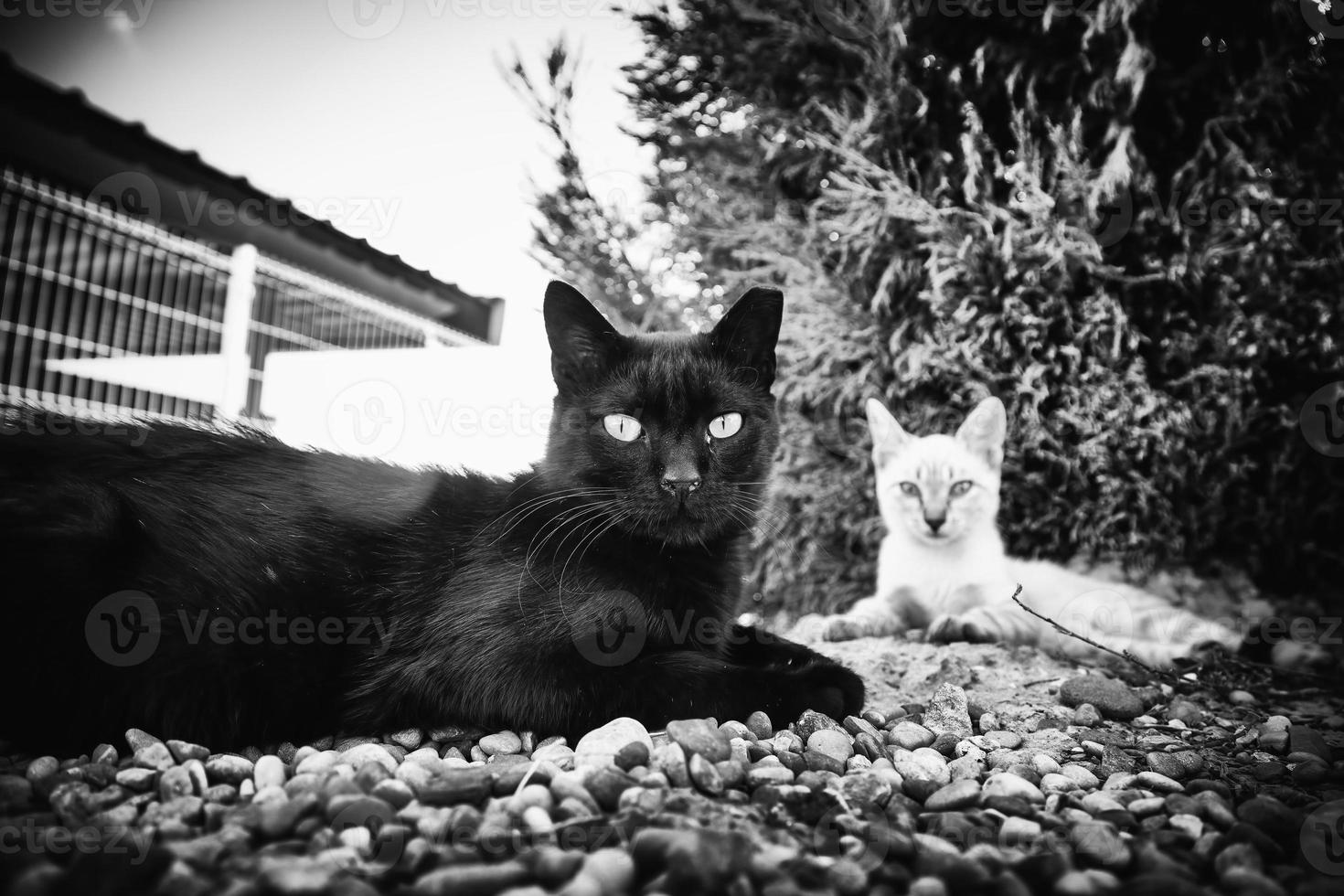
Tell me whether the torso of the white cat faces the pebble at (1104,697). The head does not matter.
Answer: no

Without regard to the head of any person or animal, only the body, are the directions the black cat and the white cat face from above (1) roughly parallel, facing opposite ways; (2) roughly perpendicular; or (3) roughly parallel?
roughly parallel, facing opposite ways

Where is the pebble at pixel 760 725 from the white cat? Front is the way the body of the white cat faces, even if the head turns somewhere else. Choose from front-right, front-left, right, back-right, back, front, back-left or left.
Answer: front-left

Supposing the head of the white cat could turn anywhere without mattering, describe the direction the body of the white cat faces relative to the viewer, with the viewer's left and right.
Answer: facing the viewer and to the left of the viewer

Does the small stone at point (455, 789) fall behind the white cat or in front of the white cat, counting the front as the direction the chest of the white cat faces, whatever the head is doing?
in front

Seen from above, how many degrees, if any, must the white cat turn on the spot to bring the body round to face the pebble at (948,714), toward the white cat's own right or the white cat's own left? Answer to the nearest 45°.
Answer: approximately 45° to the white cat's own left

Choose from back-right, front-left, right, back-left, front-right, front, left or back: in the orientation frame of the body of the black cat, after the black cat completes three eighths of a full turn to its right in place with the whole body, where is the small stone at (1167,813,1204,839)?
left

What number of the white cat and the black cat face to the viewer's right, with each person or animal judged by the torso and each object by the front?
1

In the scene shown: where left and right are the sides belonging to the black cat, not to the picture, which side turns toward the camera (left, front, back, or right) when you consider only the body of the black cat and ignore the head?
right

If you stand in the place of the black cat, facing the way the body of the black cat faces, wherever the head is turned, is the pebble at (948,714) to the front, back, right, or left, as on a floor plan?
front

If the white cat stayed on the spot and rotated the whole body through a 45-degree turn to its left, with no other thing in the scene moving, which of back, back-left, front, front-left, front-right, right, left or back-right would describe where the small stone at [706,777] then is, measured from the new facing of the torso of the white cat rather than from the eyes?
front

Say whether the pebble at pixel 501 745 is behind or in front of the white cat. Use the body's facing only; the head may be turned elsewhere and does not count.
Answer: in front
